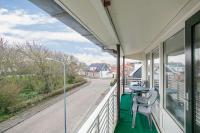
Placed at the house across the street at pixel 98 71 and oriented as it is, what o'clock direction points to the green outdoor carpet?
The green outdoor carpet is roughly at 12 o'clock from the house across the street.

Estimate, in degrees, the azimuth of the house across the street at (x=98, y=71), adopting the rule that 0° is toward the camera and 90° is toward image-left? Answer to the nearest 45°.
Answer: approximately 0°

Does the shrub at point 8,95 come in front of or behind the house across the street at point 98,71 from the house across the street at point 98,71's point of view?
in front
